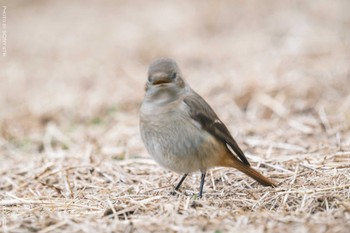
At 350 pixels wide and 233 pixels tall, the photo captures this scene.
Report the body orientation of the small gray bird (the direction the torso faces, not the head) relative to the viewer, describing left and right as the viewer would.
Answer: facing the viewer and to the left of the viewer
